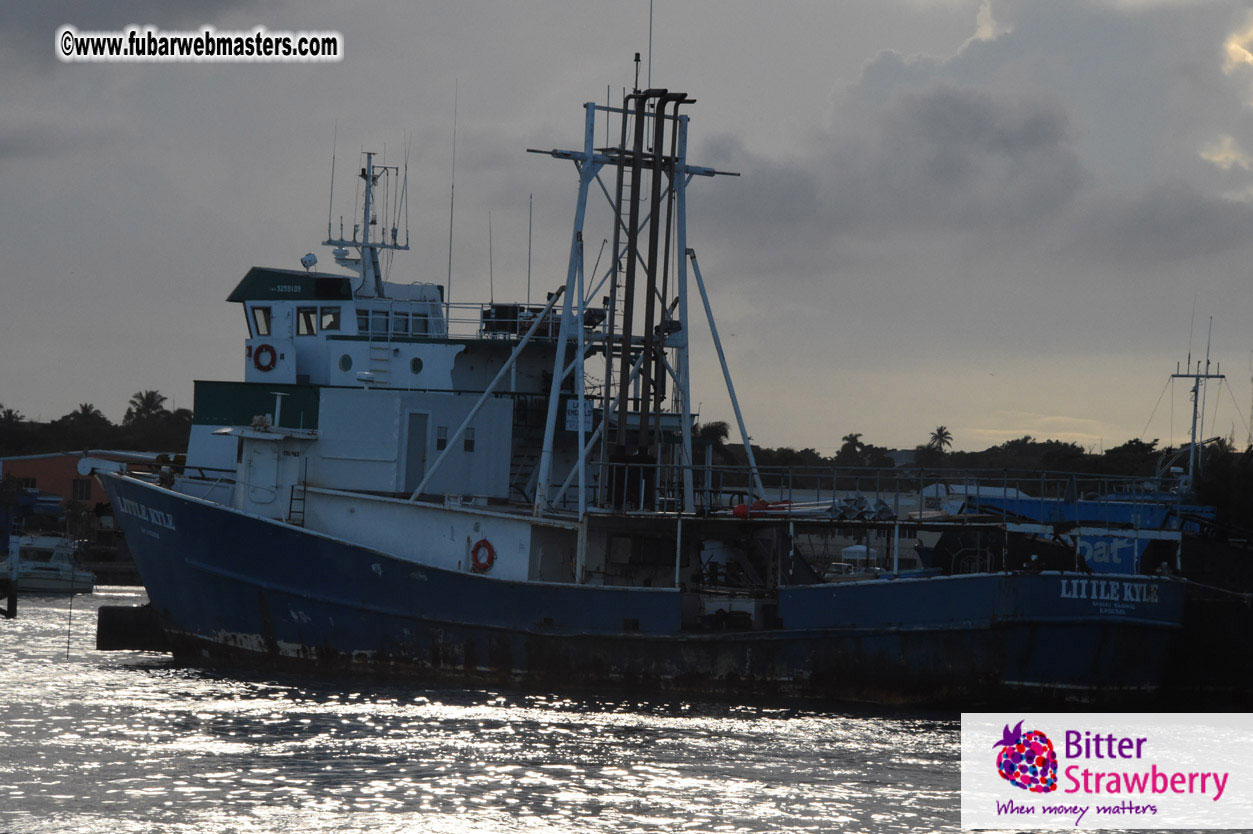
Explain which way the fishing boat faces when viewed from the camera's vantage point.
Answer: facing away from the viewer and to the left of the viewer
